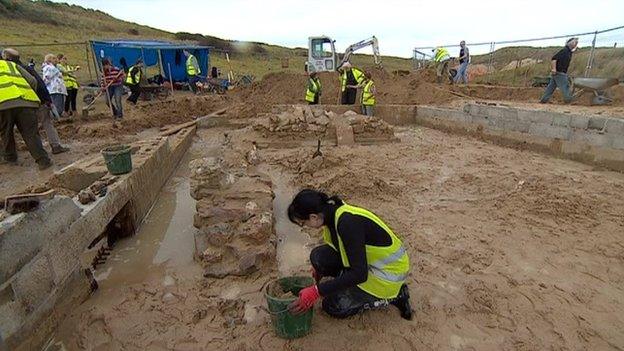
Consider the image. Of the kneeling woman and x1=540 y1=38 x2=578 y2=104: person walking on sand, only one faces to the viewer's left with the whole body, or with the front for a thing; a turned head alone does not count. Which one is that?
the kneeling woman

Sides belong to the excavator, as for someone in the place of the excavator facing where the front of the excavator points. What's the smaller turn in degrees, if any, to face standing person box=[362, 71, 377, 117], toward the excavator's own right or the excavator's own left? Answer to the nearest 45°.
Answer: approximately 90° to the excavator's own right

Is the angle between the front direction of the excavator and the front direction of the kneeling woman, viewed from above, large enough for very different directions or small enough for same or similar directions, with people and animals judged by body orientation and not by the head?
very different directions

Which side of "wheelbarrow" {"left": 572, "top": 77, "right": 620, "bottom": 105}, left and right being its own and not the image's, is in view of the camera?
right

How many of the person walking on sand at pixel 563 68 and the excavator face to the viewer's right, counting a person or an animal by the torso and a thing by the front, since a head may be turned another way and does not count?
2

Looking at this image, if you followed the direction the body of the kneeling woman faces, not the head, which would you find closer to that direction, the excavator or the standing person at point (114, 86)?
the standing person

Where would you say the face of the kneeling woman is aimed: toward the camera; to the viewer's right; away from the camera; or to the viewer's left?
to the viewer's left

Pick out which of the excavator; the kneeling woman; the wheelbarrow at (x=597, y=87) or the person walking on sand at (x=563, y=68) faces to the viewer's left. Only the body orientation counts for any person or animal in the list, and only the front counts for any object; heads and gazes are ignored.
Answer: the kneeling woman

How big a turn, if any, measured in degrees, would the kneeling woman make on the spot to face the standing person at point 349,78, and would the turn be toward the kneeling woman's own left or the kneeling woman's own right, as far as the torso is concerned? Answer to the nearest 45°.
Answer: approximately 90° to the kneeling woman's own right

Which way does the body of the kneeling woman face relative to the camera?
to the viewer's left

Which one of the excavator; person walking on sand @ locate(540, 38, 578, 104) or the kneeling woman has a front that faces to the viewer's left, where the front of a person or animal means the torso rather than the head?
the kneeling woman

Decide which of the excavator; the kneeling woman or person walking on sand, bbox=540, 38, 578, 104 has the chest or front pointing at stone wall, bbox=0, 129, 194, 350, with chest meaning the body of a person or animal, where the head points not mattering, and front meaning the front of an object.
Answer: the kneeling woman

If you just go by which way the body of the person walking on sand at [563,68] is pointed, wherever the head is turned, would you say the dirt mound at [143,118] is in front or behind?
behind

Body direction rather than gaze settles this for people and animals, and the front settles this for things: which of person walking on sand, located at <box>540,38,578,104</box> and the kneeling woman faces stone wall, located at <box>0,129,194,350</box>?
the kneeling woman

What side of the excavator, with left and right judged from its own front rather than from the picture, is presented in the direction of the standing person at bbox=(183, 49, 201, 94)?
back

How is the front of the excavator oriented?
to the viewer's right
